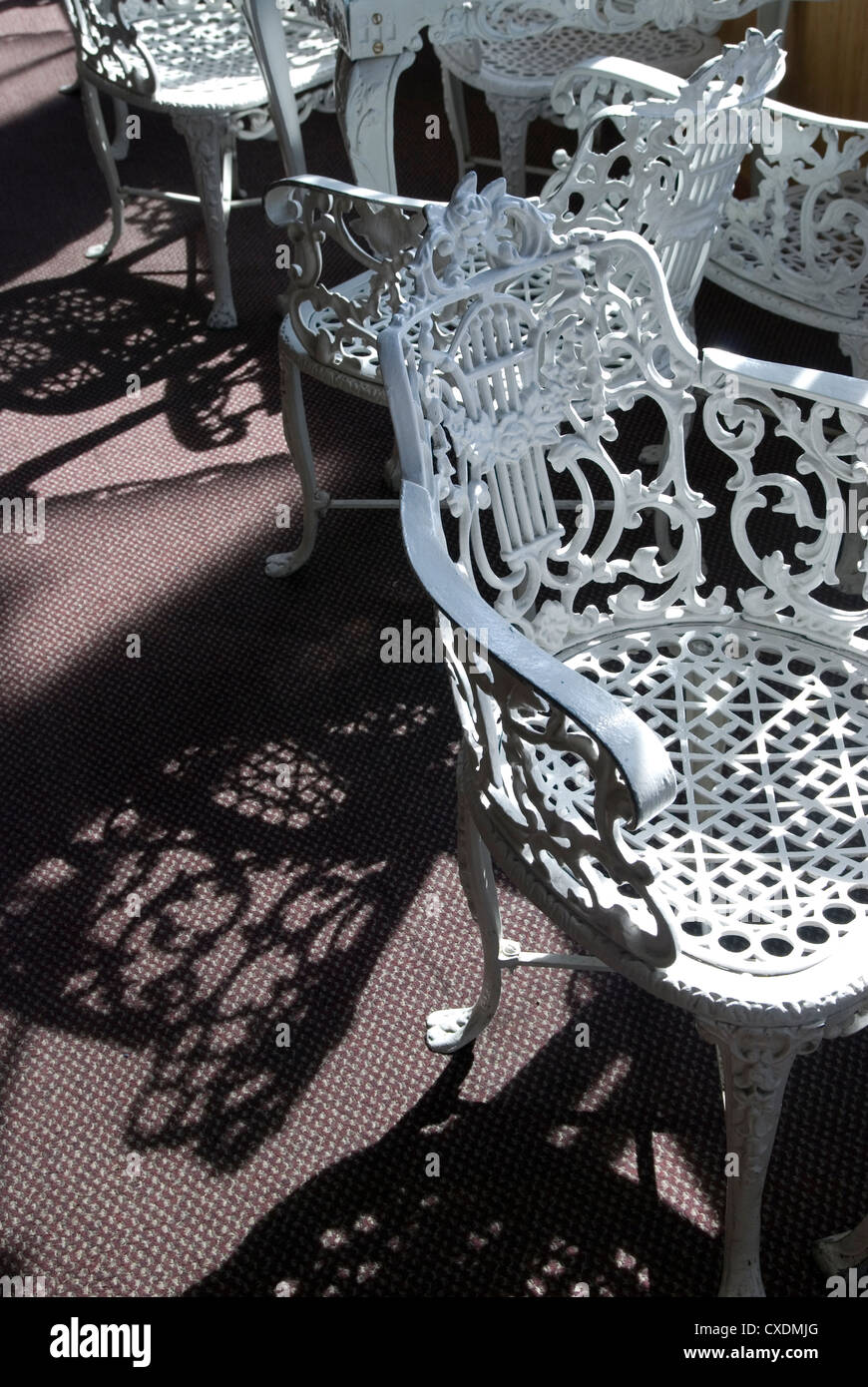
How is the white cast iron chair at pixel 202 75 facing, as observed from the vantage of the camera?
facing the viewer and to the right of the viewer

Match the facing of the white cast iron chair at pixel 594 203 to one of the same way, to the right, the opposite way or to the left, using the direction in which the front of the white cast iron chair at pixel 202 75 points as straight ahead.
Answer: the opposite way

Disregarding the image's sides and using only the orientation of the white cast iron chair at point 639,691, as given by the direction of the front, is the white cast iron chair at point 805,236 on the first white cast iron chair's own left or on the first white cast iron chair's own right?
on the first white cast iron chair's own left

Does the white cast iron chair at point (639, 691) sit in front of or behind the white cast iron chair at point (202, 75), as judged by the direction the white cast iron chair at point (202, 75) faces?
in front

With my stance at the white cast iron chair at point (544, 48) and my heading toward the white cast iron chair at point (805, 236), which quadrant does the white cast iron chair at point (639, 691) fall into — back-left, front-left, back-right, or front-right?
front-right

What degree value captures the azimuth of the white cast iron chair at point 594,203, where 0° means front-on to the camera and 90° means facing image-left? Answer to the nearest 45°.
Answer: approximately 135°

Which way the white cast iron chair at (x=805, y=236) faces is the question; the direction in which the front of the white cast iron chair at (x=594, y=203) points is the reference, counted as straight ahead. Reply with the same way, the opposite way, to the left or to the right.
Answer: the same way

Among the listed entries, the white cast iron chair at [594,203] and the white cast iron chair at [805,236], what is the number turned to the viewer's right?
0

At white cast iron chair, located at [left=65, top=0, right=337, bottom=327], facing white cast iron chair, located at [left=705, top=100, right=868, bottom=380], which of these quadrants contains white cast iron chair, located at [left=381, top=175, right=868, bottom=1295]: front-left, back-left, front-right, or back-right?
front-right

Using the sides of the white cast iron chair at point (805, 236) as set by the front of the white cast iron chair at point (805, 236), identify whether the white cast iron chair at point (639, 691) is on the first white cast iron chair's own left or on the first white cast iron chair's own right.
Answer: on the first white cast iron chair's own left

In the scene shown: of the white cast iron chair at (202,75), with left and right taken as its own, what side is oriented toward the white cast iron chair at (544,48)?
front

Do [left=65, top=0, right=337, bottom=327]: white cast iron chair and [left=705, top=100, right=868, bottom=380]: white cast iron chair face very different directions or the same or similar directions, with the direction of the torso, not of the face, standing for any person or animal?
very different directions

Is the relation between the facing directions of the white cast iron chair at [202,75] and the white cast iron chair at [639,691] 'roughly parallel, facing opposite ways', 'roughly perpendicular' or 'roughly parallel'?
roughly parallel

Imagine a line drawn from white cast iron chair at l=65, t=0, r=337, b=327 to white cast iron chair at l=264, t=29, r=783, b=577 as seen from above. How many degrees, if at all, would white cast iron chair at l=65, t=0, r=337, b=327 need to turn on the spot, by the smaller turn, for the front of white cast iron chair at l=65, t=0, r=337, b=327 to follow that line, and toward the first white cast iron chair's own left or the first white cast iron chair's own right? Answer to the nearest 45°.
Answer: approximately 45° to the first white cast iron chair's own right

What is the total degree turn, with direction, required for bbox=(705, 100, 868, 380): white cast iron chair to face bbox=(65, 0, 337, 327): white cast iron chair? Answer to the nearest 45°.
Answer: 0° — it already faces it

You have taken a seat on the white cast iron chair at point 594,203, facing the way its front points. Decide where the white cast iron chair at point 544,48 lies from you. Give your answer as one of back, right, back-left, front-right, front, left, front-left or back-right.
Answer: front-right
